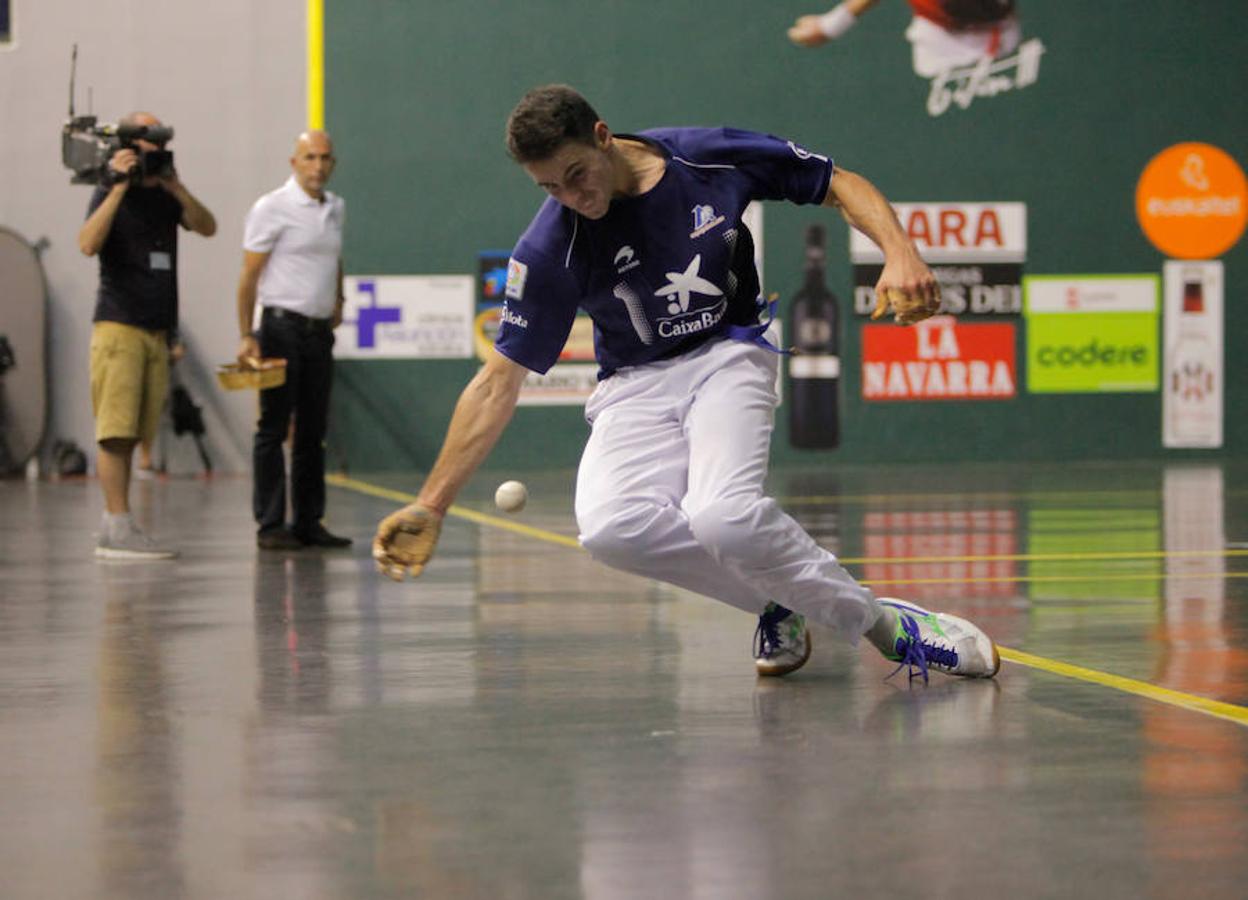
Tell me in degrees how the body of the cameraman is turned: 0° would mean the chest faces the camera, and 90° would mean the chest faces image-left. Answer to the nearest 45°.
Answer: approximately 315°

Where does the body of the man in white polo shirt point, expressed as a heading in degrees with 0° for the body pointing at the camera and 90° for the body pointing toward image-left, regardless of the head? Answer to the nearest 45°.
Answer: approximately 315°

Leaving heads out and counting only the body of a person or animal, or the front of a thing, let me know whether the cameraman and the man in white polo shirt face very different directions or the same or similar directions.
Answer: same or similar directions

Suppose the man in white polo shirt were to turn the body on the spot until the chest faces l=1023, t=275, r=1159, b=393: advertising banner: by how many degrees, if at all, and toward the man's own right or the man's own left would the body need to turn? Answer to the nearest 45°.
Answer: approximately 90° to the man's own left

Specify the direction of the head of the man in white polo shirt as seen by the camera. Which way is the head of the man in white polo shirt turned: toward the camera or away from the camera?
toward the camera

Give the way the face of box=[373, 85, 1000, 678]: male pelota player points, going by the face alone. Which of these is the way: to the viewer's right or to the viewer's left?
to the viewer's left

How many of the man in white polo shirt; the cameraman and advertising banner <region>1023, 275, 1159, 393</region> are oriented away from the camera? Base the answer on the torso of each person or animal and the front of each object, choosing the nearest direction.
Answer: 0

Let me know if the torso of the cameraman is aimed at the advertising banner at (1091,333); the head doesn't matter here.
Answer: no

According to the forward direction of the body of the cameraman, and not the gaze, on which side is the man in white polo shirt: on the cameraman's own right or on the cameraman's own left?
on the cameraman's own left

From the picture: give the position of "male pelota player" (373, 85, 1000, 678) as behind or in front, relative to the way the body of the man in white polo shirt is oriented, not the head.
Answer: in front

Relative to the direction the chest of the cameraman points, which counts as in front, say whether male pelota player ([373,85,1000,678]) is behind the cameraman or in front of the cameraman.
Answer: in front

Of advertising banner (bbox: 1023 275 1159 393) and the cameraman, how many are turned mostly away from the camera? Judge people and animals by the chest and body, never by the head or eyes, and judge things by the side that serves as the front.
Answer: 0

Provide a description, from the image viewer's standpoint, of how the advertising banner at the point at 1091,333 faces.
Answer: facing the viewer
